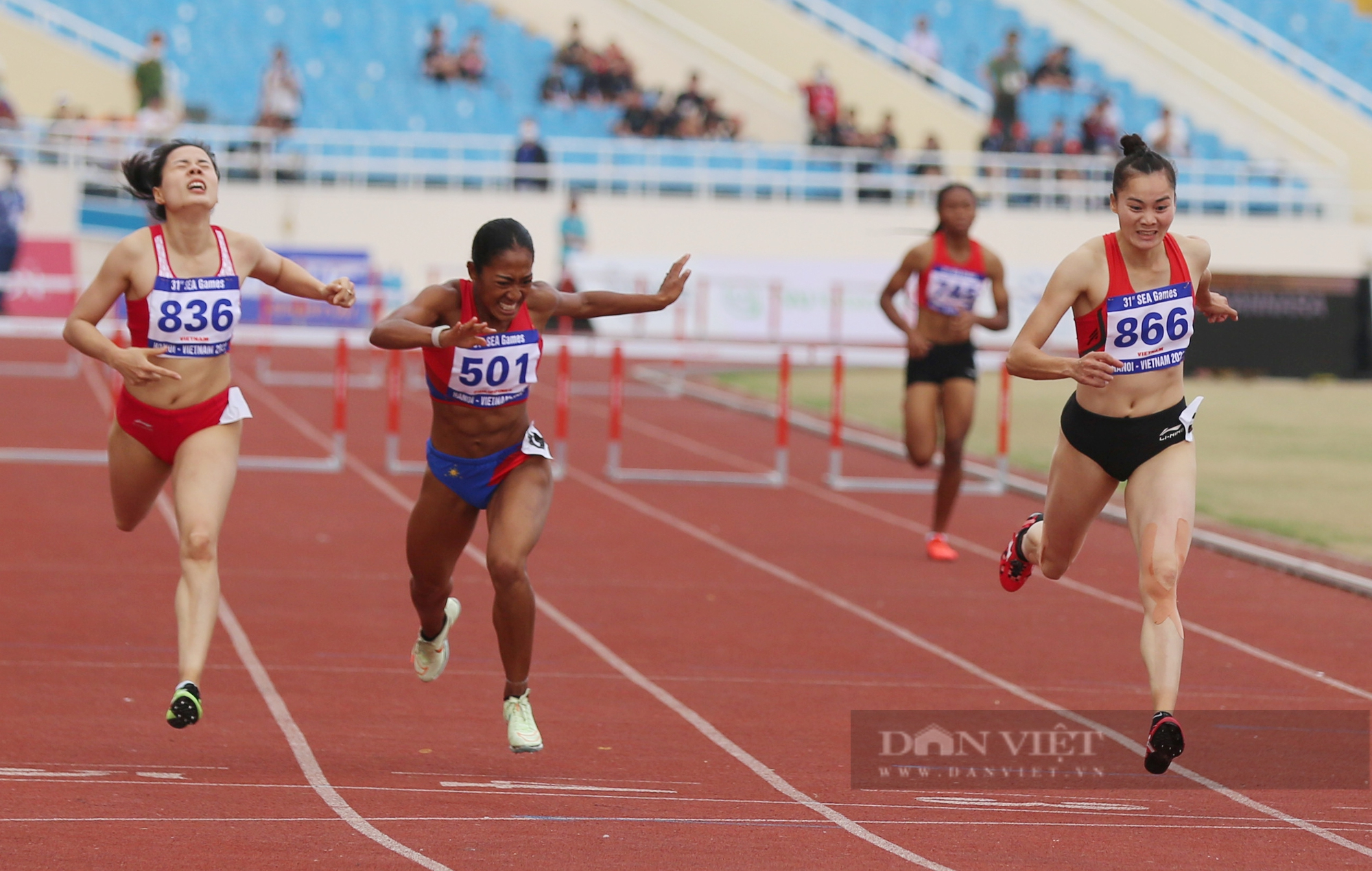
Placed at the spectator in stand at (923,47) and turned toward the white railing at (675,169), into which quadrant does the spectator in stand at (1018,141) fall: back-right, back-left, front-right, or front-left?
front-left

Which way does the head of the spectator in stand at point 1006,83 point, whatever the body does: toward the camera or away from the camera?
toward the camera

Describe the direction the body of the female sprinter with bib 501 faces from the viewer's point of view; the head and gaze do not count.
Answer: toward the camera

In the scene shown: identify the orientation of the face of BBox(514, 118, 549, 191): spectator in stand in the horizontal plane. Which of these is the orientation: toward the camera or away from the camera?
toward the camera

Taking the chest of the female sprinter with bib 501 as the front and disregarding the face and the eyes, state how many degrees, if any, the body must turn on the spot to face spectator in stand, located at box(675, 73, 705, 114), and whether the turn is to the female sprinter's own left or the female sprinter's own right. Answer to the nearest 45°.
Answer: approximately 180°

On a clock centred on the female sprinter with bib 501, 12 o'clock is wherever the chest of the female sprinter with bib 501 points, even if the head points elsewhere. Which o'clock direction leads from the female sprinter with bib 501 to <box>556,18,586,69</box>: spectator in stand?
The spectator in stand is roughly at 6 o'clock from the female sprinter with bib 501.

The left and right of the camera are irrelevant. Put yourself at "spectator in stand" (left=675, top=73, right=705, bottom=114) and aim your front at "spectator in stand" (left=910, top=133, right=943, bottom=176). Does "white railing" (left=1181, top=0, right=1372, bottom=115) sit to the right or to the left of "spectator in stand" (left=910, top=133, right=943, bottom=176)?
left

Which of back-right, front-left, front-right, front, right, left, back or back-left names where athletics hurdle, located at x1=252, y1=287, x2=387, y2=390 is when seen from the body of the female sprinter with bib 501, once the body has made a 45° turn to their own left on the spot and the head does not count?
back-left

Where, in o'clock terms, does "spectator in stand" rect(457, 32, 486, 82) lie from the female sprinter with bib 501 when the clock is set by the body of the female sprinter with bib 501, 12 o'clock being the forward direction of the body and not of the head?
The spectator in stand is roughly at 6 o'clock from the female sprinter with bib 501.

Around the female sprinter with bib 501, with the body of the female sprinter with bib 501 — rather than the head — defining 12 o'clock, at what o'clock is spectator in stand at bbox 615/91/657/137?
The spectator in stand is roughly at 6 o'clock from the female sprinter with bib 501.

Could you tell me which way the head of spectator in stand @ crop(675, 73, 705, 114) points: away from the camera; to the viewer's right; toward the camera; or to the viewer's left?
toward the camera

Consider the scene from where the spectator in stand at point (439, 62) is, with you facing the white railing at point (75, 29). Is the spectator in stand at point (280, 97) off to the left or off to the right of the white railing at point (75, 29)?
left

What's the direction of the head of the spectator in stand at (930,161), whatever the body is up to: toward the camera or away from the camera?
toward the camera

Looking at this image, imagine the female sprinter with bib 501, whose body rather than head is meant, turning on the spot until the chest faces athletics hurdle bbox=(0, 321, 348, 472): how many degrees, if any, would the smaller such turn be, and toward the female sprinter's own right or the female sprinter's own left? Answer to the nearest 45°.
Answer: approximately 180°

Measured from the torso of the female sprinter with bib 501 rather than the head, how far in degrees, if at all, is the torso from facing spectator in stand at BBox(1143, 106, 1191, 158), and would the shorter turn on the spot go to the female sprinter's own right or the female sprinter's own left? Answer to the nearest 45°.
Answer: approximately 135° to the female sprinter's own left

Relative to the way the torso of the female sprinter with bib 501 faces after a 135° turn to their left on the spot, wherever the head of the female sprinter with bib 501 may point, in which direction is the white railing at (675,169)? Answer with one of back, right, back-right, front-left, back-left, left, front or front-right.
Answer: front-left

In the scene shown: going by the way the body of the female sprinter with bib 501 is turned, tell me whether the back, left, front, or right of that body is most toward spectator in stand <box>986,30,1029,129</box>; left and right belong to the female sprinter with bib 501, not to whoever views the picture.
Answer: back
